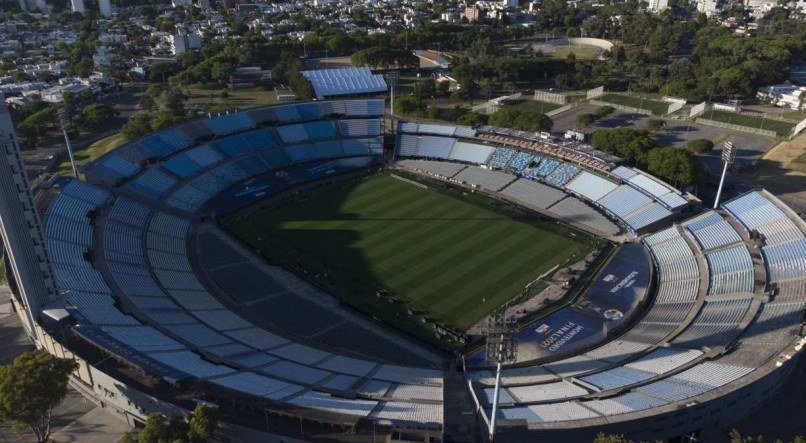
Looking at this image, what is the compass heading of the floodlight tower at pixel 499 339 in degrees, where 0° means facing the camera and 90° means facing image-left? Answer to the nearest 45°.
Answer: approximately 180°

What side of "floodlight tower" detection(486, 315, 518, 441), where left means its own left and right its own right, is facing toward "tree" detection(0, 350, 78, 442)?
left

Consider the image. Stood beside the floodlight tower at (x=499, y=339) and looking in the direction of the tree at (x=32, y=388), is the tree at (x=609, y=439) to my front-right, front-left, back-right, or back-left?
back-left

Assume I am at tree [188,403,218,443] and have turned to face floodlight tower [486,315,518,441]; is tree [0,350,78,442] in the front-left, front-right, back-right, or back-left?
back-left

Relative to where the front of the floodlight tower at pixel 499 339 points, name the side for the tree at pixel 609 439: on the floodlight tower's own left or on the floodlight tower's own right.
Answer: on the floodlight tower's own right
